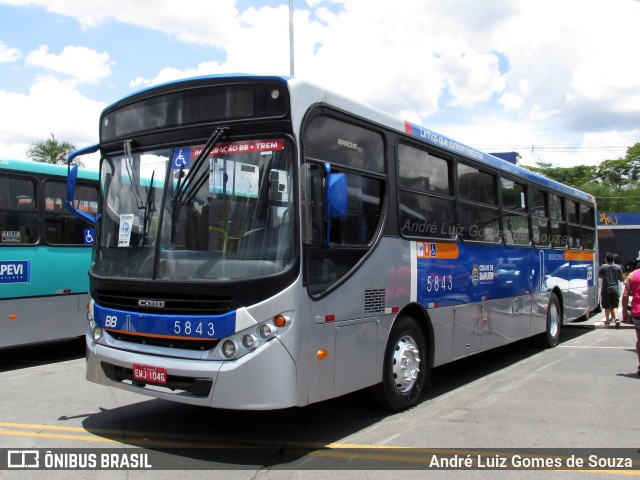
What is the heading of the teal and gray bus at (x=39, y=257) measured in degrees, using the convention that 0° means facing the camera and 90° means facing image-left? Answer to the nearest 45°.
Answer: approximately 45°

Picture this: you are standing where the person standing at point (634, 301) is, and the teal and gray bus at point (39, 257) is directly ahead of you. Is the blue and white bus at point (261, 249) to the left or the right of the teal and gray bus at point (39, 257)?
left

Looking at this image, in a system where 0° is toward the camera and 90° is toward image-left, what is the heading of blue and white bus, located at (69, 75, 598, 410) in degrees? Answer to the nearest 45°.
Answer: approximately 45°

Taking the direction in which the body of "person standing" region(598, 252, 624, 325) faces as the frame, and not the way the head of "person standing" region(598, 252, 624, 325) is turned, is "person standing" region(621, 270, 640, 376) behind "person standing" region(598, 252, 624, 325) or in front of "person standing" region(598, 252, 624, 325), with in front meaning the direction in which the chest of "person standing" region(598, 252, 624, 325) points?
behind

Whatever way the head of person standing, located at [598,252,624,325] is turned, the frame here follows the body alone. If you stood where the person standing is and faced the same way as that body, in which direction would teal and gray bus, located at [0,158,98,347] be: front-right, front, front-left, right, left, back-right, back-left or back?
back-left

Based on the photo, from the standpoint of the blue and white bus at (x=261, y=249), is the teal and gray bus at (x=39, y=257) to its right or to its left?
on its right

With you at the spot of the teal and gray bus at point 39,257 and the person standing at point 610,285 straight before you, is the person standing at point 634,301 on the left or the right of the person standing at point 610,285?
right

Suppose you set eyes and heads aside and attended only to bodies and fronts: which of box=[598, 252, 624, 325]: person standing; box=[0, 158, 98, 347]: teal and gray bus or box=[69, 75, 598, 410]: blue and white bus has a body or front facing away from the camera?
the person standing

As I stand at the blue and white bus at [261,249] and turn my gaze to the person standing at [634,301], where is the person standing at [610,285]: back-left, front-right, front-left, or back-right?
front-left

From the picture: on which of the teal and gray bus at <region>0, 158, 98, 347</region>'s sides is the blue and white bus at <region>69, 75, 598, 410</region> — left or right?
on its left

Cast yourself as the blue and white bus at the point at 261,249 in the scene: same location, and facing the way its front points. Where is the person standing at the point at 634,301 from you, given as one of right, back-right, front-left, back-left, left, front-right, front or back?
back

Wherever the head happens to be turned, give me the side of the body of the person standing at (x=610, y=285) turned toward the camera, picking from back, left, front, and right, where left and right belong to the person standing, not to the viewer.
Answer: back

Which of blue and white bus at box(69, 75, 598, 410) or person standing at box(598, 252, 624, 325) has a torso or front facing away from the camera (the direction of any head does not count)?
the person standing

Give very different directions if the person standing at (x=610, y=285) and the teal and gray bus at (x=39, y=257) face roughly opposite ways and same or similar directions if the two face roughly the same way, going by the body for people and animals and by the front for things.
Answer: very different directions

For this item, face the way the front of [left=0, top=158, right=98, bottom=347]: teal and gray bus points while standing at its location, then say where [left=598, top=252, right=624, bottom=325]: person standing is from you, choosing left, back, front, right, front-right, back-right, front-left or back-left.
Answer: back-left
